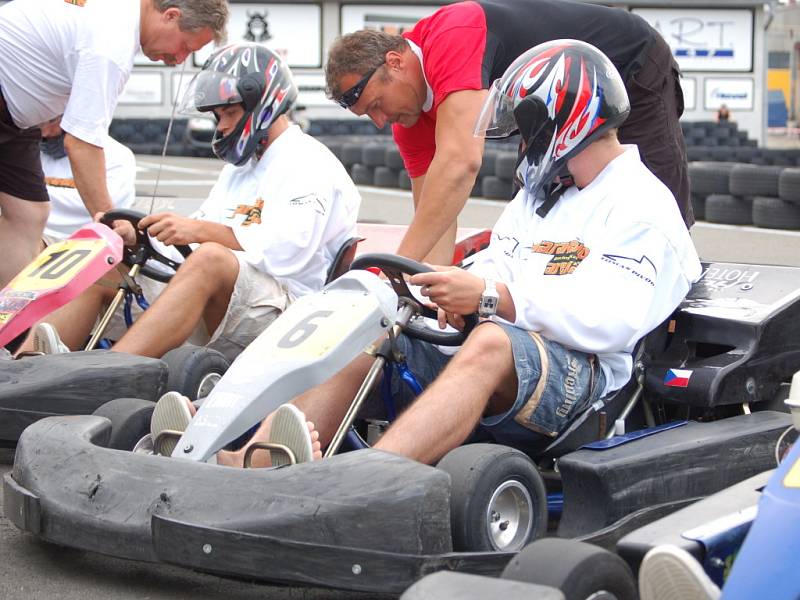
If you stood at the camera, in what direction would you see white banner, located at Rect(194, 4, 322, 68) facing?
facing the viewer

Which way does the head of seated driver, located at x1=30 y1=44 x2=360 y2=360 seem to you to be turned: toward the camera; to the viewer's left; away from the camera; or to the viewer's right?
to the viewer's left

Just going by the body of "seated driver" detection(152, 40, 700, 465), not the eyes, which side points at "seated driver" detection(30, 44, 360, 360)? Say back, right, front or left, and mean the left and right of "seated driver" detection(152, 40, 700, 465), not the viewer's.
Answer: right

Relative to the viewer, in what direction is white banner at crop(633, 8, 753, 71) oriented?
toward the camera

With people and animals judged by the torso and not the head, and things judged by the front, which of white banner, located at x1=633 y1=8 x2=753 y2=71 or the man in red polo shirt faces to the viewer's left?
the man in red polo shirt

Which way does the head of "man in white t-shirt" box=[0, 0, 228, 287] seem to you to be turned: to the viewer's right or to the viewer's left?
to the viewer's right

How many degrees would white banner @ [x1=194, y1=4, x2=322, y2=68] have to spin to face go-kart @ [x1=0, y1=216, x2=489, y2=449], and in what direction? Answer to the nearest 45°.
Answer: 0° — it already faces it

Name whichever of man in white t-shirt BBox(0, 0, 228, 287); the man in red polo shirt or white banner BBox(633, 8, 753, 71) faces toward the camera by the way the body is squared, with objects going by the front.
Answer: the white banner

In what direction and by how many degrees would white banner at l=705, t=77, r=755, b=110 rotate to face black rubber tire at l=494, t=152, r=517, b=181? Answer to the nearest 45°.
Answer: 0° — it already faces it

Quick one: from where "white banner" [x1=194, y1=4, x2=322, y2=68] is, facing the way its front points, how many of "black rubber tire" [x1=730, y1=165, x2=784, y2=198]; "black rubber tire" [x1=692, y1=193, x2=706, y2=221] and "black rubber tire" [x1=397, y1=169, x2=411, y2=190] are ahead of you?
3

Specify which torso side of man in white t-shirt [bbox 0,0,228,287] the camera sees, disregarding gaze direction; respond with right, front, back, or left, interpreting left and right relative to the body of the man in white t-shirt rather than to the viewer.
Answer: right

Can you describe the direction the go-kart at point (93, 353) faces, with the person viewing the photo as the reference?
facing the viewer and to the left of the viewer

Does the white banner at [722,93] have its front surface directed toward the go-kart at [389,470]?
yes
